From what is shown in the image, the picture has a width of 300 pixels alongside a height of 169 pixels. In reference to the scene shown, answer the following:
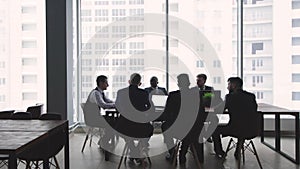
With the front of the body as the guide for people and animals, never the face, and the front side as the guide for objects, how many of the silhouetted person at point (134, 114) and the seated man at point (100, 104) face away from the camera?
1

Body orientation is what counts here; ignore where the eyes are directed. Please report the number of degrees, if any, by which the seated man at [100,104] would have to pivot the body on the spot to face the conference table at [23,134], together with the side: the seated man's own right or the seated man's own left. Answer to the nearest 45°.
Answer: approximately 90° to the seated man's own right

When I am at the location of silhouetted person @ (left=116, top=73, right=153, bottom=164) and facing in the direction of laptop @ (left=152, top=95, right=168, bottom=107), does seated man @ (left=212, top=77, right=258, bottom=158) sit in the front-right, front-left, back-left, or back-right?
front-right

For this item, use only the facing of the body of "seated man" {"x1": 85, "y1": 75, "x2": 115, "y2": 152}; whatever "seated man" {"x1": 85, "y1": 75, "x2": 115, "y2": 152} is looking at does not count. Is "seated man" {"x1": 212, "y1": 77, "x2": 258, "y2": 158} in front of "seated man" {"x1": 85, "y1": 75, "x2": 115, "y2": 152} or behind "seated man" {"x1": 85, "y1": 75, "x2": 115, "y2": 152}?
in front

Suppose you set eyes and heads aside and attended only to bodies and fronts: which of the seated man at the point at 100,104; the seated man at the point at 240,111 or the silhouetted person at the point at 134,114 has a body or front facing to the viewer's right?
the seated man at the point at 100,104

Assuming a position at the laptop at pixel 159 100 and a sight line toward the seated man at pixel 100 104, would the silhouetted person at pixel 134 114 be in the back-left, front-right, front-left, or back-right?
front-left

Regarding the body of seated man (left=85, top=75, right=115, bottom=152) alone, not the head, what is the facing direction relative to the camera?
to the viewer's right

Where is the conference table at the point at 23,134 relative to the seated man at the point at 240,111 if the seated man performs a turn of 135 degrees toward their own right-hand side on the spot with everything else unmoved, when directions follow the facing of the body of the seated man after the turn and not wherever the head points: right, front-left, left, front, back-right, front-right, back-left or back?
back-right

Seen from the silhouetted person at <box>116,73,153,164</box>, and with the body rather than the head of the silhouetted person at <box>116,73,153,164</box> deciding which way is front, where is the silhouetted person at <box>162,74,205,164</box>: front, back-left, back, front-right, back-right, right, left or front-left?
right

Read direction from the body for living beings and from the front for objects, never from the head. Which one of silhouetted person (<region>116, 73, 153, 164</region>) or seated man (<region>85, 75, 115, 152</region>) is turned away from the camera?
the silhouetted person

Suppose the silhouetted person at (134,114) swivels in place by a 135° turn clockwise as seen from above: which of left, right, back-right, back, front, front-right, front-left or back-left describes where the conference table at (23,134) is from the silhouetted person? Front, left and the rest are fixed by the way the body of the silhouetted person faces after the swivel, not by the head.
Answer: right

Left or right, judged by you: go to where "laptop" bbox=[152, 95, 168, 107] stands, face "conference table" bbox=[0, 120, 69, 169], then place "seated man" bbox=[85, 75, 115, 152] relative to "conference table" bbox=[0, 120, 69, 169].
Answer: right

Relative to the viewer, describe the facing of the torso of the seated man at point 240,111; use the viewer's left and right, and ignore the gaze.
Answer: facing away from the viewer and to the left of the viewer

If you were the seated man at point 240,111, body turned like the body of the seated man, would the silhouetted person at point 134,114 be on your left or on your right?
on your left

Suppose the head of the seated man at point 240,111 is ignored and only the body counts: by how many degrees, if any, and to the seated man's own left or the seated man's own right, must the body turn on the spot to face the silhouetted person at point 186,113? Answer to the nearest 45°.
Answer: approximately 45° to the seated man's own left

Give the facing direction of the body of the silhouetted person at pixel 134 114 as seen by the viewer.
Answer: away from the camera

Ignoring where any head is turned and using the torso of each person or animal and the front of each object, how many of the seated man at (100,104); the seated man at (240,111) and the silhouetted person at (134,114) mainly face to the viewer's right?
1
